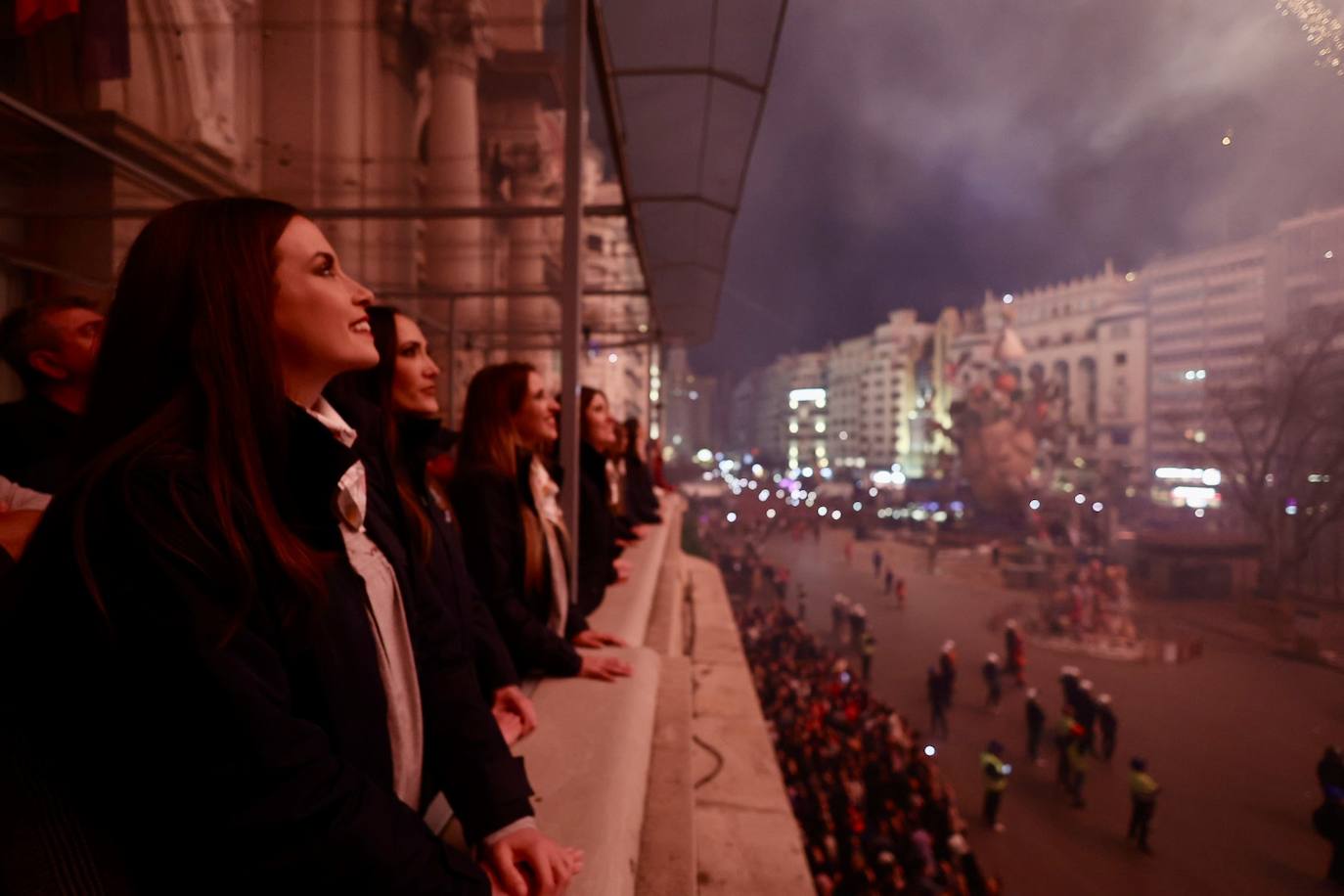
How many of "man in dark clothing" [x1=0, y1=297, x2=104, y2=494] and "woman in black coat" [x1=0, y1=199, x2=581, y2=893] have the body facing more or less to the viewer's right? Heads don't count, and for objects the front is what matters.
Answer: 2

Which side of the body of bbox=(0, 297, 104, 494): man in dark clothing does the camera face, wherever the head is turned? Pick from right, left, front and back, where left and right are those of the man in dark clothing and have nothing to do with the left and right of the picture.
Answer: right

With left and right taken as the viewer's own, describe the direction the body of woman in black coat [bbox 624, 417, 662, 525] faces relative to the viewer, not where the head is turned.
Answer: facing to the right of the viewer

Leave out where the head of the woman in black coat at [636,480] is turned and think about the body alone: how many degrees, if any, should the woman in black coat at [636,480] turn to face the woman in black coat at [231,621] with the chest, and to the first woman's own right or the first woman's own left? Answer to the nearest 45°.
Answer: approximately 90° to the first woman's own right

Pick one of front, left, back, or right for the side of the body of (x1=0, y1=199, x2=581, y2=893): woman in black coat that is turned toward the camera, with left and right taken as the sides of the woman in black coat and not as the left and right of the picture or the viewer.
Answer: right

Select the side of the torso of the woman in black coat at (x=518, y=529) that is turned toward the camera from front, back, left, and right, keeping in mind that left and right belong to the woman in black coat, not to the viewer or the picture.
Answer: right
